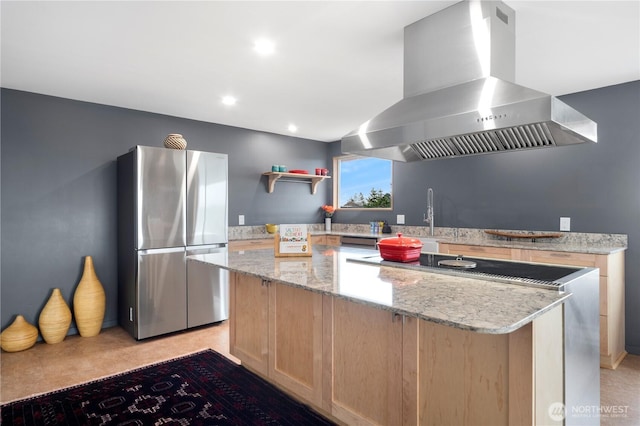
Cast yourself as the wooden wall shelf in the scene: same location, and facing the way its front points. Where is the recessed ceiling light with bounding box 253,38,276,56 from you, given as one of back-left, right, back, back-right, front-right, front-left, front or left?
front-right

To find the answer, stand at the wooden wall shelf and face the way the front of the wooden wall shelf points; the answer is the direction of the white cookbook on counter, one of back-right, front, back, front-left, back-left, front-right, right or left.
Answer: front-right

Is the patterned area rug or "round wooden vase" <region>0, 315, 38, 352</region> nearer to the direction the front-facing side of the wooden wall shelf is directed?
the patterned area rug
